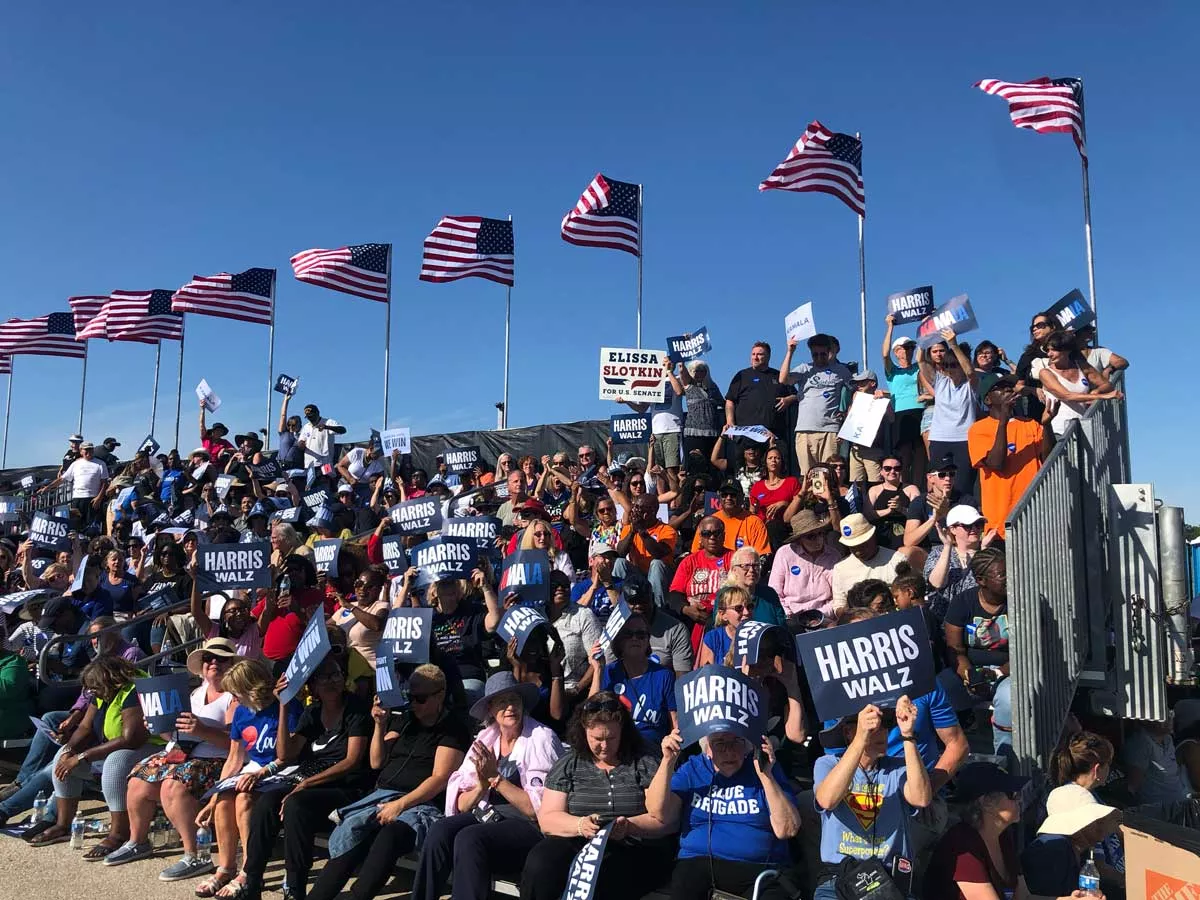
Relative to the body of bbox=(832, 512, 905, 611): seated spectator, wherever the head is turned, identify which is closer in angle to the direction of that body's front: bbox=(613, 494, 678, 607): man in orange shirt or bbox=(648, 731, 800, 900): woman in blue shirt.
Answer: the woman in blue shirt

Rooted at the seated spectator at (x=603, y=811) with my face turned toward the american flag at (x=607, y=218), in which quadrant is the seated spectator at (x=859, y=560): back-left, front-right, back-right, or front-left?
front-right

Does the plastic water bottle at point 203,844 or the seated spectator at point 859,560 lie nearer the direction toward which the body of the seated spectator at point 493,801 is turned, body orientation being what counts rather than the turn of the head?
the plastic water bottle

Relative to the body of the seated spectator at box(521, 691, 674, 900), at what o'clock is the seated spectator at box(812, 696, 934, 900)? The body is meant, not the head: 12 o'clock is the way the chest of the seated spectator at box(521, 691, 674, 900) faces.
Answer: the seated spectator at box(812, 696, 934, 900) is roughly at 10 o'clock from the seated spectator at box(521, 691, 674, 900).

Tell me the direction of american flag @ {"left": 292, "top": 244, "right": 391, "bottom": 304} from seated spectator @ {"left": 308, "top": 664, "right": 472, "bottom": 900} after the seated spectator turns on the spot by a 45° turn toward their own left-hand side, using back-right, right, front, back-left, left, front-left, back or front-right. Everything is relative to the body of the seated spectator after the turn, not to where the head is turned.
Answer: back

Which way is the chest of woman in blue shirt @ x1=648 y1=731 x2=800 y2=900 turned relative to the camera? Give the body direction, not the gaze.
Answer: toward the camera

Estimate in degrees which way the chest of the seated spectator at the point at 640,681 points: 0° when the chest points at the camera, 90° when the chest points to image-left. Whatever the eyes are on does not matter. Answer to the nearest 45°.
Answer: approximately 0°

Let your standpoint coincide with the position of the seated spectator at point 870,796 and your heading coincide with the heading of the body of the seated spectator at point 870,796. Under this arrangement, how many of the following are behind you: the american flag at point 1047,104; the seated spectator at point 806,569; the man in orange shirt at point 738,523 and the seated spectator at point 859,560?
4

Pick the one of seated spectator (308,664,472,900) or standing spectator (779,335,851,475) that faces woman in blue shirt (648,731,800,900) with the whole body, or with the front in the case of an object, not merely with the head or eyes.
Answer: the standing spectator

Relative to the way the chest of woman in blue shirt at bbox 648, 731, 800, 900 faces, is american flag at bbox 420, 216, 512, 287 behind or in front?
behind

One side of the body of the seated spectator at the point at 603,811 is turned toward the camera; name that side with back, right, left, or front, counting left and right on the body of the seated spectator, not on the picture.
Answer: front

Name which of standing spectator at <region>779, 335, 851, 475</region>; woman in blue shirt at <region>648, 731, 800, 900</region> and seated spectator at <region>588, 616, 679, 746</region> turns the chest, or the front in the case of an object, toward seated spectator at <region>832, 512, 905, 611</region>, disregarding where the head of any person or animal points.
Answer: the standing spectator

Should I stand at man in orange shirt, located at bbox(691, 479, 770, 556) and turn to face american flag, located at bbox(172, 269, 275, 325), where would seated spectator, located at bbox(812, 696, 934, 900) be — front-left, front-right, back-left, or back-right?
back-left
